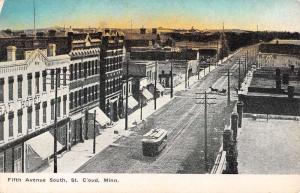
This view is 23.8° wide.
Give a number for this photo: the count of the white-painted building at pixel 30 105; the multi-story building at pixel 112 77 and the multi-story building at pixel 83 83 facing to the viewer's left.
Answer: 0

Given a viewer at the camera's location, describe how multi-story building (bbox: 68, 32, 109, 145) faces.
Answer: facing the viewer and to the right of the viewer

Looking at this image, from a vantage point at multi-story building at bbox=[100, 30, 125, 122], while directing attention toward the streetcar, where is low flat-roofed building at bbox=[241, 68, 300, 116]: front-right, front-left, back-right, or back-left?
front-left

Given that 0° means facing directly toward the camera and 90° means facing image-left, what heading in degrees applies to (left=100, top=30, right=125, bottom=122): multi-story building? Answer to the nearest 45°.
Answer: approximately 315°

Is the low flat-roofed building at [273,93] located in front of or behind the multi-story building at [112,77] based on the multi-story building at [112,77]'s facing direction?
in front

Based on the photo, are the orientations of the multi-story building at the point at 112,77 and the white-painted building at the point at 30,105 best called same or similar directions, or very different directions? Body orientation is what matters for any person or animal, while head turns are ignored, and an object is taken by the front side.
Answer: same or similar directions

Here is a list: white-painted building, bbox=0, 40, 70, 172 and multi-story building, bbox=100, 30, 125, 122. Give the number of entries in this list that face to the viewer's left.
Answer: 0
